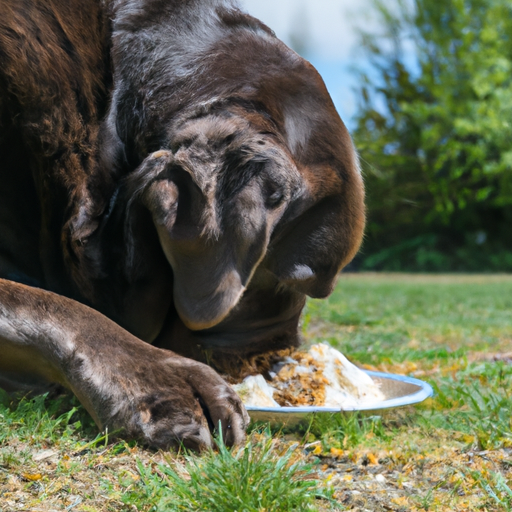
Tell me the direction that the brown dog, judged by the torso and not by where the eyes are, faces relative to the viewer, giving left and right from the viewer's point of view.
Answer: facing to the right of the viewer
